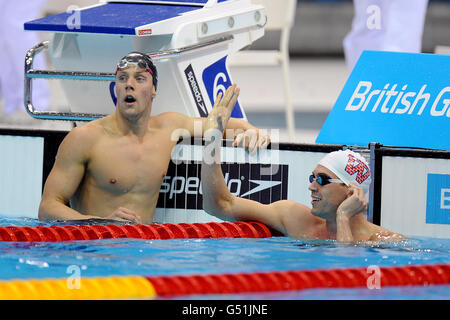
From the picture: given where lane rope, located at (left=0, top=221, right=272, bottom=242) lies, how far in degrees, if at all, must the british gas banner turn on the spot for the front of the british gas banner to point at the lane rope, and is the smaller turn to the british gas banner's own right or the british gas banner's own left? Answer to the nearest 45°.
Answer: approximately 45° to the british gas banner's own right

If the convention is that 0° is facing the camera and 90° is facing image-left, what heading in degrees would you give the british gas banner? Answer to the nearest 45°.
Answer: approximately 0°

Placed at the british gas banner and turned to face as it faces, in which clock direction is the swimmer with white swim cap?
The swimmer with white swim cap is roughly at 1 o'clock from the british gas banner.

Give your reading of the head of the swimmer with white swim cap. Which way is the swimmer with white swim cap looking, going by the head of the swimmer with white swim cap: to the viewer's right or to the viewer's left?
to the viewer's left

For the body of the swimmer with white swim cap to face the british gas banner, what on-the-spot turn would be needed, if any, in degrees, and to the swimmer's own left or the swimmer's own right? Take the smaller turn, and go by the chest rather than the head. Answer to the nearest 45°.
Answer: approximately 180°

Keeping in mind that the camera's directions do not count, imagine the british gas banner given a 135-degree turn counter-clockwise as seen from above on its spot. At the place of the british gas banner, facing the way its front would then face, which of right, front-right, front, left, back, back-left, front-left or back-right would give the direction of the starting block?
back-left

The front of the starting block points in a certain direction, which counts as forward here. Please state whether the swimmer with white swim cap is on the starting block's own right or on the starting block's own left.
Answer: on the starting block's own left

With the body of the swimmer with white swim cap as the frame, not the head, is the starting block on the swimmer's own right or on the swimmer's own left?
on the swimmer's own right

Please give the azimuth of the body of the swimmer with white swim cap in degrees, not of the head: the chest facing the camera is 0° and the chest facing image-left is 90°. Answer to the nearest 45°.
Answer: approximately 45°

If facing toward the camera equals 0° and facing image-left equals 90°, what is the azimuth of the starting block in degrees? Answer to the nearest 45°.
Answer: approximately 45°
